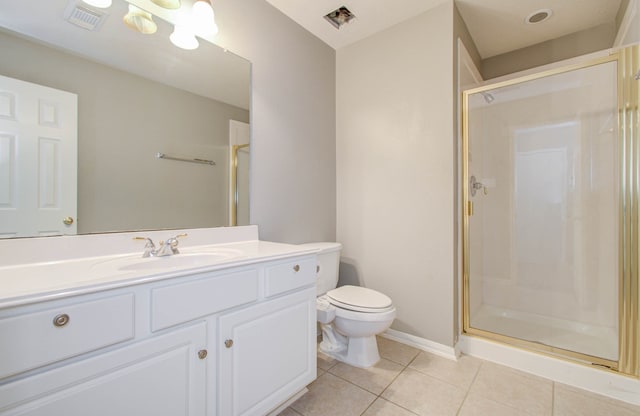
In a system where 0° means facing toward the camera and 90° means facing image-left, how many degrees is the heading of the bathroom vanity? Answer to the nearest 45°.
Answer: approximately 315°

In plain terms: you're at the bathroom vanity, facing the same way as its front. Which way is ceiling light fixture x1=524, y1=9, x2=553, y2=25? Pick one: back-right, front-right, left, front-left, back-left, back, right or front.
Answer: front-left

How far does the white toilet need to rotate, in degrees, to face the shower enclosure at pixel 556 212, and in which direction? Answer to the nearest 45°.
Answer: approximately 45° to its left

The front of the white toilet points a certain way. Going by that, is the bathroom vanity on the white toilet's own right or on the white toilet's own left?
on the white toilet's own right

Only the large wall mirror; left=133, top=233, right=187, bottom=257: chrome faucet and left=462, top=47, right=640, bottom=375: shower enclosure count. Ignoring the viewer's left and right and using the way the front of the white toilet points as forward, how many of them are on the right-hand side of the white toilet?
2

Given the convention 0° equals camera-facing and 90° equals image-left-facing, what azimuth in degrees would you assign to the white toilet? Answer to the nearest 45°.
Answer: approximately 315°

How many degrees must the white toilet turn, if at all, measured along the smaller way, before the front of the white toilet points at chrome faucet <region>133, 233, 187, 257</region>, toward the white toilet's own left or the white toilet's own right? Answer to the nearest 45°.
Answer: approximately 90° to the white toilet's own right

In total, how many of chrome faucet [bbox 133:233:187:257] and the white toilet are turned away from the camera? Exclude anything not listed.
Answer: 0

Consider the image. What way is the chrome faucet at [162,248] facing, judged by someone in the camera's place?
facing the viewer and to the right of the viewer
